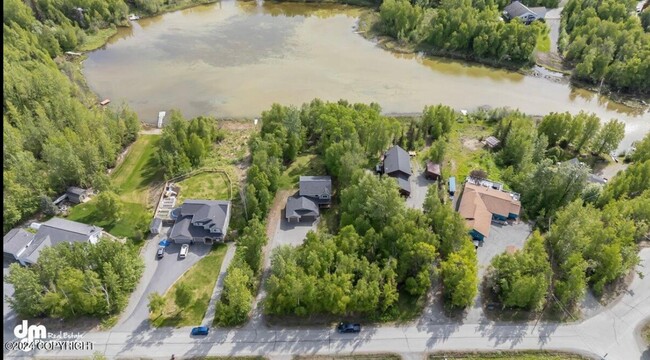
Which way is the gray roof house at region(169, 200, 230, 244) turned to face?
toward the camera

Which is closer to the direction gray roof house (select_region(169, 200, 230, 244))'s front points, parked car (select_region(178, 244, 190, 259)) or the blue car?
the blue car

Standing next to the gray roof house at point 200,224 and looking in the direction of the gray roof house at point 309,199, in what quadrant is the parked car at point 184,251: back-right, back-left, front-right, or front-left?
back-right

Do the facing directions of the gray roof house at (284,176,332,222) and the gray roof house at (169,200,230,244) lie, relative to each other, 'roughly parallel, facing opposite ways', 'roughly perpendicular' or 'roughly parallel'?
roughly parallel

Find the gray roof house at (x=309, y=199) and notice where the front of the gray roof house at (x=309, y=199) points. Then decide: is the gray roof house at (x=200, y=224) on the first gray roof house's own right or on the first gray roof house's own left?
on the first gray roof house's own right

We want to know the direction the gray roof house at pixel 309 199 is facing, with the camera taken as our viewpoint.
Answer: facing the viewer

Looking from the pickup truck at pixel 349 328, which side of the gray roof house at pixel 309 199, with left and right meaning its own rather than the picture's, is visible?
front

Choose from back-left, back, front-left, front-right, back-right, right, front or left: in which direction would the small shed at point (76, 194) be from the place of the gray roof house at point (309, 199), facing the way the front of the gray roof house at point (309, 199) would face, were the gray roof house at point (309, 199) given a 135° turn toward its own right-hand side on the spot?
front-left

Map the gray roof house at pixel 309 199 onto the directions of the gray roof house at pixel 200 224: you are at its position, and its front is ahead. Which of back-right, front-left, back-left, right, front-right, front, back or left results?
left

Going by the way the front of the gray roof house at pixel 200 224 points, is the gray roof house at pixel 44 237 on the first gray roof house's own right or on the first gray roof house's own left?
on the first gray roof house's own right

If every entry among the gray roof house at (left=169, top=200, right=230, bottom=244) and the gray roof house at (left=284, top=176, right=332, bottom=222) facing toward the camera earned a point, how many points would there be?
2

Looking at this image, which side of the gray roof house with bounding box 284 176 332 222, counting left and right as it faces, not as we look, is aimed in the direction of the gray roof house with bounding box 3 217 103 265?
right

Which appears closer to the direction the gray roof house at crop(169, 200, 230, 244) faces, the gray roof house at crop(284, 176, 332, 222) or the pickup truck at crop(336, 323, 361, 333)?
the pickup truck

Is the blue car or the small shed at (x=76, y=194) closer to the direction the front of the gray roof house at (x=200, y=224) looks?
the blue car
